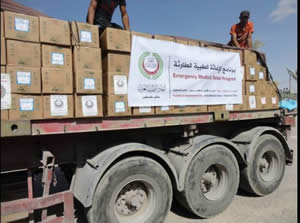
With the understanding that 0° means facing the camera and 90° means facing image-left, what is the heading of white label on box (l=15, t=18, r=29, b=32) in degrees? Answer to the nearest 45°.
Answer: approximately 0°

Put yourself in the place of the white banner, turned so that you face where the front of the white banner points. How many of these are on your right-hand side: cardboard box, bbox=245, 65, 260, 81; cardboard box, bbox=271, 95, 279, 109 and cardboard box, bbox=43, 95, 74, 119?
1

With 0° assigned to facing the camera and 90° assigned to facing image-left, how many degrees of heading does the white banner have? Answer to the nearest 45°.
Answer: approximately 315°

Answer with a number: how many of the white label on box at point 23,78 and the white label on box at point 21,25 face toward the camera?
2

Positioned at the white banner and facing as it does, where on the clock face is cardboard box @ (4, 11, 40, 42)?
The cardboard box is roughly at 3 o'clock from the white banner.

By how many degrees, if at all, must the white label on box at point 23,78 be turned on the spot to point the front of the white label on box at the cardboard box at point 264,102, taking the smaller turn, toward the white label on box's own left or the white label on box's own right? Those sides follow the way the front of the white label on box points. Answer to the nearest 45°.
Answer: approximately 90° to the white label on box's own left

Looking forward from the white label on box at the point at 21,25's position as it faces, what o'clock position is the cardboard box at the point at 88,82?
The cardboard box is roughly at 9 o'clock from the white label on box.

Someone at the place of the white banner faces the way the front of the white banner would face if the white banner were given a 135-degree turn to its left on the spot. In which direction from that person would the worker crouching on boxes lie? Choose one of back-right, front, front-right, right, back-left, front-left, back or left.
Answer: front-right

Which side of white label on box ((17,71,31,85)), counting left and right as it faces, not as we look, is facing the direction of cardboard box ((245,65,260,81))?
left

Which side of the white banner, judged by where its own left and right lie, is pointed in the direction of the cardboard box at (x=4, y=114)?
right

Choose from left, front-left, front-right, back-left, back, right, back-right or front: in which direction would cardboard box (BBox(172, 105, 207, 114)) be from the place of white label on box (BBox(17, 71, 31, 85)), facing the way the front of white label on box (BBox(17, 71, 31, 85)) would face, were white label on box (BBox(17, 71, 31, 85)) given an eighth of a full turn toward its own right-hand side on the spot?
back-left

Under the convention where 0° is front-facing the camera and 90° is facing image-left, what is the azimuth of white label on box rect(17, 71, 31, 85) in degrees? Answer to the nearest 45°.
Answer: approximately 0°

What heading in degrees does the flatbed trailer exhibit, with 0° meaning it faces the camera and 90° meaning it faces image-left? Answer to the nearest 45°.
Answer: approximately 45°

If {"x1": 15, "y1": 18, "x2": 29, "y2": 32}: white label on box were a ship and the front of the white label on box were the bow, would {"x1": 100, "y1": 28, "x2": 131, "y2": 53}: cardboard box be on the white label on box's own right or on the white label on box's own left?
on the white label on box's own left

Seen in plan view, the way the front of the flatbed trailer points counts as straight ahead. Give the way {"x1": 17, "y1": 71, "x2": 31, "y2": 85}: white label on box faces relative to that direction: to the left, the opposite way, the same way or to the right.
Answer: to the left

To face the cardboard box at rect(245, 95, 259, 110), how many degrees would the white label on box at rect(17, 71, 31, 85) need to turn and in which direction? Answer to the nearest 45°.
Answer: approximately 90° to its left
